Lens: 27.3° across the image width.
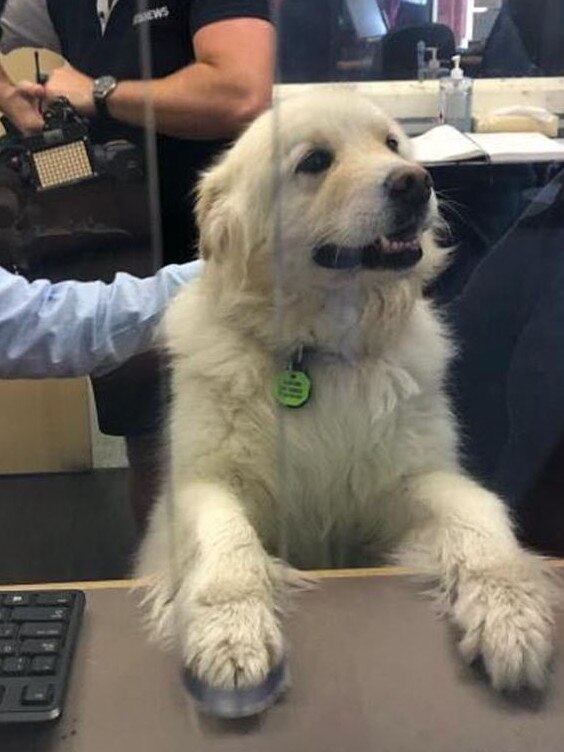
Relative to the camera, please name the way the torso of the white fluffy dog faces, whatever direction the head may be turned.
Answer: toward the camera
